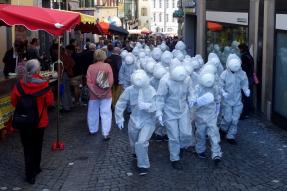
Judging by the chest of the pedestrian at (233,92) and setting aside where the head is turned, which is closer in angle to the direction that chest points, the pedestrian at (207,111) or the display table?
the pedestrian

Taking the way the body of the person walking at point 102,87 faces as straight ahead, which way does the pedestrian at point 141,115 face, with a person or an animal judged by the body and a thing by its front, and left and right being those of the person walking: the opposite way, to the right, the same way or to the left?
the opposite way

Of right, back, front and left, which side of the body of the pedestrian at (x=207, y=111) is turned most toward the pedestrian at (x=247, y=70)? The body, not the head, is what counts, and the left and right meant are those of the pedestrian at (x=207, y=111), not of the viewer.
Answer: back

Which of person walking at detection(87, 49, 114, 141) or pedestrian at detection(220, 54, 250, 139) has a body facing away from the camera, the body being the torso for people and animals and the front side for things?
the person walking

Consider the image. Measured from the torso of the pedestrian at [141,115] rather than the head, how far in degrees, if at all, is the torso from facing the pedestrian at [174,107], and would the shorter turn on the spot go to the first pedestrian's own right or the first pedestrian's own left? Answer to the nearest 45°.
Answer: approximately 90° to the first pedestrian's own left

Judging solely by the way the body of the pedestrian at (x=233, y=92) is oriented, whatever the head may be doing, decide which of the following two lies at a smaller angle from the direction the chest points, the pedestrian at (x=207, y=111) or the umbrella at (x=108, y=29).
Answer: the pedestrian
